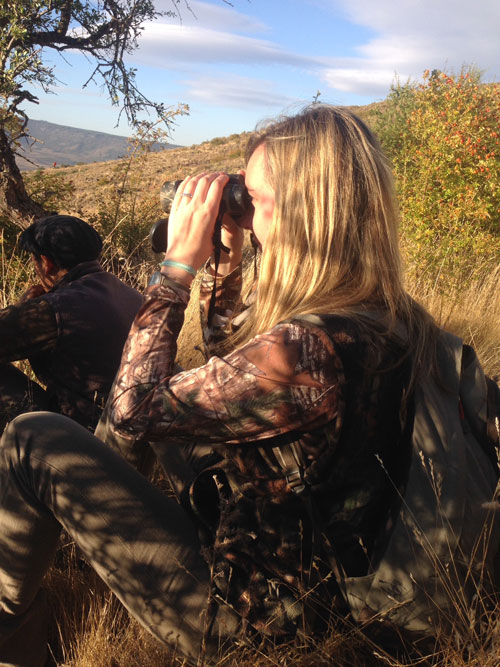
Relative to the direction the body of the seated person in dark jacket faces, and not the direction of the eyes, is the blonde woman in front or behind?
behind

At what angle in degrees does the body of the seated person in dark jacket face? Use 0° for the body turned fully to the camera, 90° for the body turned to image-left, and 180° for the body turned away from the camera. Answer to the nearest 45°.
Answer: approximately 135°

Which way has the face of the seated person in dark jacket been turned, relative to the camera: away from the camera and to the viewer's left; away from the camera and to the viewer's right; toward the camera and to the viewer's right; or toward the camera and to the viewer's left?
away from the camera and to the viewer's left

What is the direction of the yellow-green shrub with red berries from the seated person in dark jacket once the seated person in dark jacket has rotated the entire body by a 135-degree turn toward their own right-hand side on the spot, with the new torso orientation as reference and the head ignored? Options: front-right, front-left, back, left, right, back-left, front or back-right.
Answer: front-left

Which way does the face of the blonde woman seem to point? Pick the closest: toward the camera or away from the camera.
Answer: away from the camera
